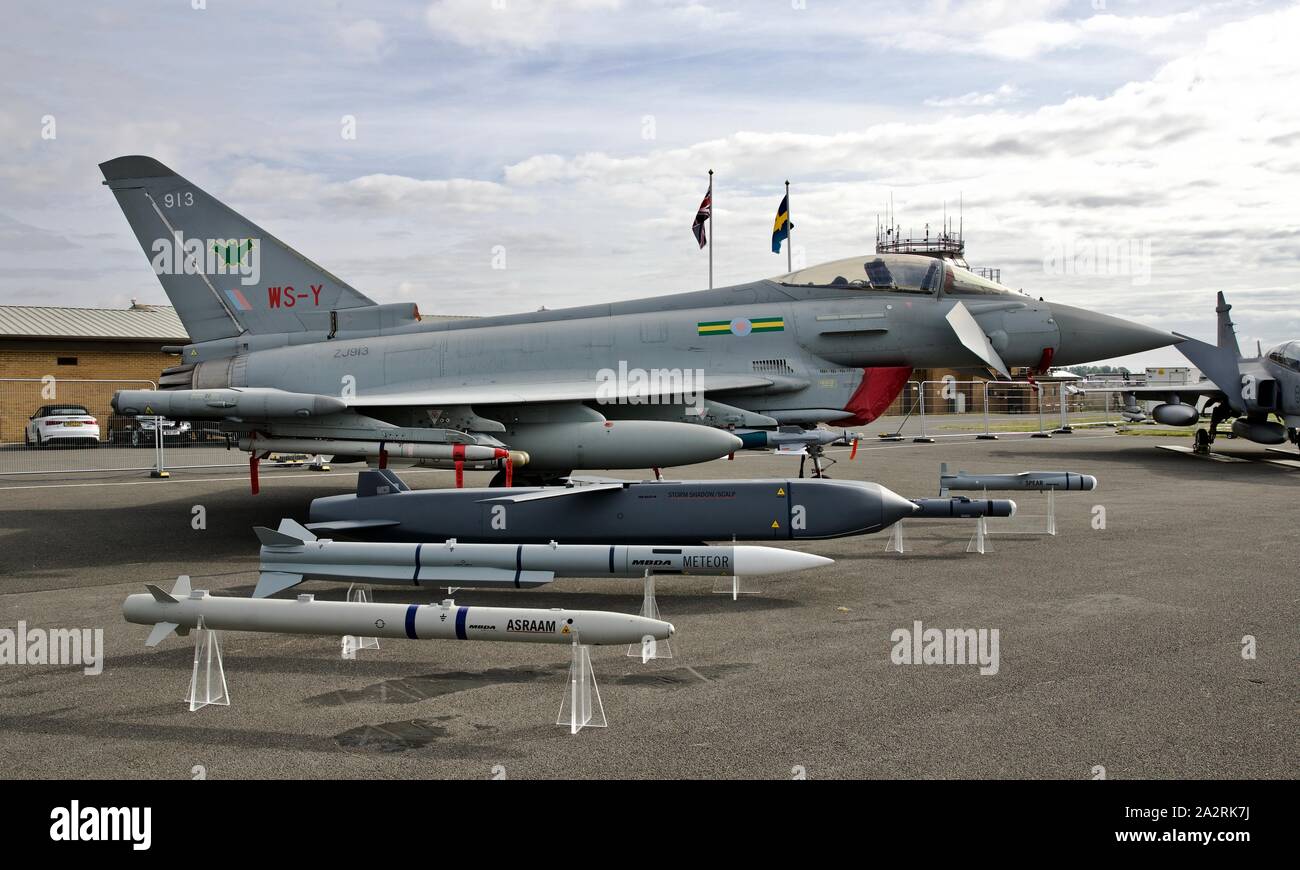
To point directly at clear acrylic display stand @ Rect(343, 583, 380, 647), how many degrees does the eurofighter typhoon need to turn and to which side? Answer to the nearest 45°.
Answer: approximately 90° to its right

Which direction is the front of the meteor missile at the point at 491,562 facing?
to the viewer's right

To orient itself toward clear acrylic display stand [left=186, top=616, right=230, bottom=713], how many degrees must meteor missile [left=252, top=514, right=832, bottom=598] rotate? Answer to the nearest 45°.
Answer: approximately 135° to its right

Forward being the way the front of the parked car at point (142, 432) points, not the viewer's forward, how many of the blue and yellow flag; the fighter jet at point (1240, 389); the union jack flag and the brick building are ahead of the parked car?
3

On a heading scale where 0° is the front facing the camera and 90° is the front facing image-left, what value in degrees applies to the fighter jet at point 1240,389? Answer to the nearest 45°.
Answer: approximately 315°

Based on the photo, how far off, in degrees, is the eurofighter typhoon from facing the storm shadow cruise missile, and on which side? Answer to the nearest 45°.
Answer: approximately 90° to its right

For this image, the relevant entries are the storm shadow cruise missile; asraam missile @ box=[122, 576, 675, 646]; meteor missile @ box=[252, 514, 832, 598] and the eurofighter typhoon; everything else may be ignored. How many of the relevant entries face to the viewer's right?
4

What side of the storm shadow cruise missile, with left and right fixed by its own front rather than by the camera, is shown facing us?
right

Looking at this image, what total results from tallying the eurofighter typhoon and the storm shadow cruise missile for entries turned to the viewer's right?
2

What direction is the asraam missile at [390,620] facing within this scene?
to the viewer's right

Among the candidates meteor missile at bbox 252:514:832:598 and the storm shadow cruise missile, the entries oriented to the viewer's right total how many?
2
